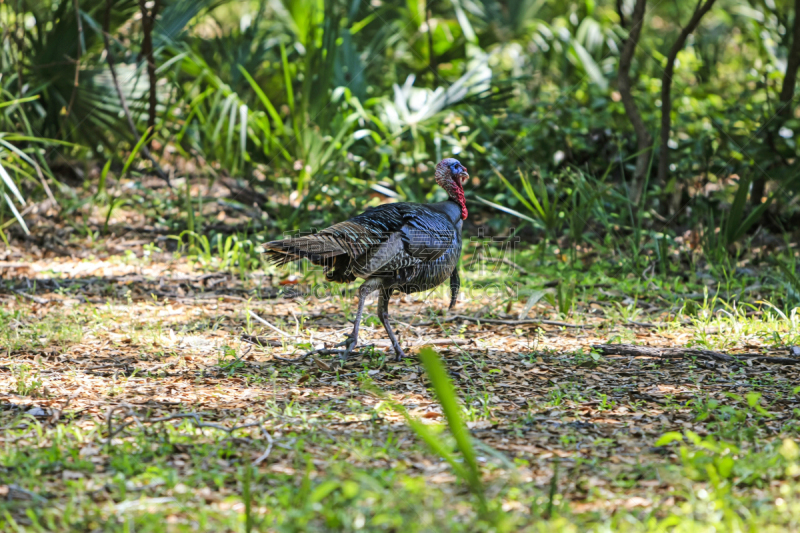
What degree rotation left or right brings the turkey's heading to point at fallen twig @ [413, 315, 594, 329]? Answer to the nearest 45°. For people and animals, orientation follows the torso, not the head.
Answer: approximately 45° to its left

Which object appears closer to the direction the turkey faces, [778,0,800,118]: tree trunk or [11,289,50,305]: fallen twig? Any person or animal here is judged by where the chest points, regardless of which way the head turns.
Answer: the tree trunk

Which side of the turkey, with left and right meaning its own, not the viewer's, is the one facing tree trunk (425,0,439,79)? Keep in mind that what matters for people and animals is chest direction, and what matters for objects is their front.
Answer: left

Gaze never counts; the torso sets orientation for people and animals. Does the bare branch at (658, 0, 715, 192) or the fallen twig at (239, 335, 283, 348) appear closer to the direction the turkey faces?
the bare branch

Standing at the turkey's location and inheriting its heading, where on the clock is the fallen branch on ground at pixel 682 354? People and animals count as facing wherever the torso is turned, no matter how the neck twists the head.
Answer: The fallen branch on ground is roughly at 12 o'clock from the turkey.

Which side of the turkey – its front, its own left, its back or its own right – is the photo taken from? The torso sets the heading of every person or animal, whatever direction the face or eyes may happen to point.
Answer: right

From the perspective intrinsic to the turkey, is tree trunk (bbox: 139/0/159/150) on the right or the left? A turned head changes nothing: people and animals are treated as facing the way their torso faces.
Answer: on its left

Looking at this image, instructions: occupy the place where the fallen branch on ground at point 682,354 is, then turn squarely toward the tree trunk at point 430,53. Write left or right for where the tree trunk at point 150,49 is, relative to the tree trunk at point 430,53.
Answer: left
